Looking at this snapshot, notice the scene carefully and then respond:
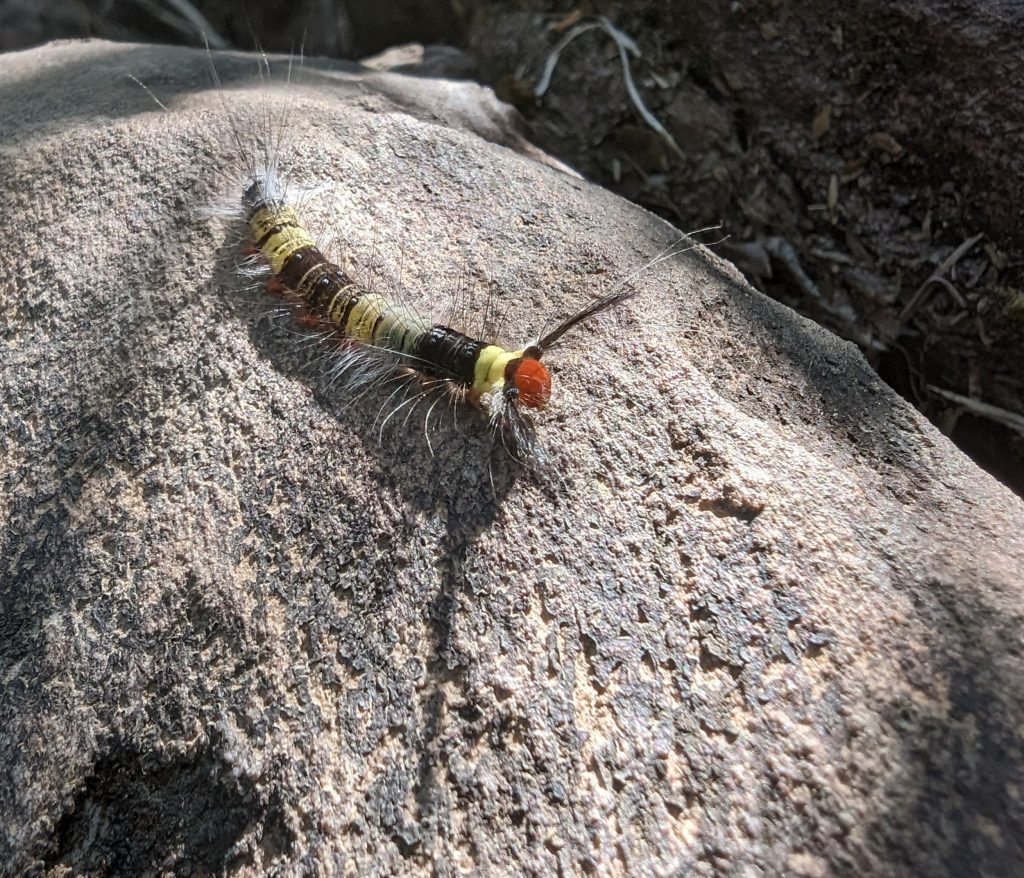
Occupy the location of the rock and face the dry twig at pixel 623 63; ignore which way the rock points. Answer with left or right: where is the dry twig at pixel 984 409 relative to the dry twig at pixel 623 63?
right

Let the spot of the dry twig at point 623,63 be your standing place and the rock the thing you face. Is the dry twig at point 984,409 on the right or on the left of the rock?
left

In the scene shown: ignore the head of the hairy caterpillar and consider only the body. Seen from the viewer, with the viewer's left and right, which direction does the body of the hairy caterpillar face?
facing the viewer and to the right of the viewer

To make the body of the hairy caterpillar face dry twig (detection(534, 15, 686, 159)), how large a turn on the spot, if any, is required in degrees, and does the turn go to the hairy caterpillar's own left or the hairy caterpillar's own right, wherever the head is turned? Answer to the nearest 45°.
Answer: approximately 135° to the hairy caterpillar's own left

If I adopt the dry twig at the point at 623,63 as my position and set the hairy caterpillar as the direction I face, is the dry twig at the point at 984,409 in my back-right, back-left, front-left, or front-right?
front-left

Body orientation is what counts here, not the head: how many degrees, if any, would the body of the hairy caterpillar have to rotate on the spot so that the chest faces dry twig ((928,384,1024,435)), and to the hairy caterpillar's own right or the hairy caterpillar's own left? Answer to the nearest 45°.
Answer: approximately 45° to the hairy caterpillar's own left
